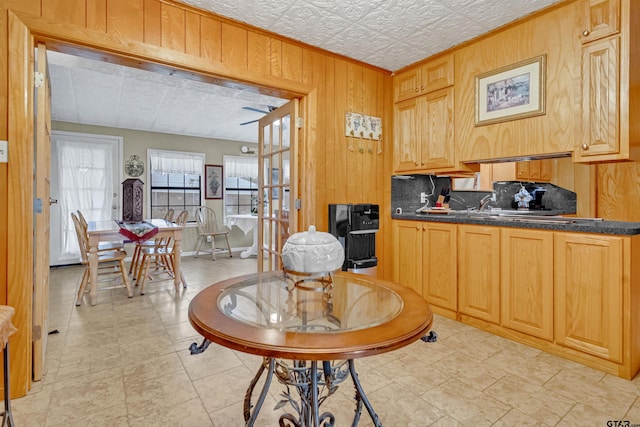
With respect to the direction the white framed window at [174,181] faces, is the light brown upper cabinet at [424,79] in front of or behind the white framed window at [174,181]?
in front

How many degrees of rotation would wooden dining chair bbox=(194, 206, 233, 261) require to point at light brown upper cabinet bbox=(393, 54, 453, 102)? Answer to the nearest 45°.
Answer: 0° — it already faces it

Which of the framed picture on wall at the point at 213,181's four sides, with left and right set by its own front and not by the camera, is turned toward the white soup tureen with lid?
front

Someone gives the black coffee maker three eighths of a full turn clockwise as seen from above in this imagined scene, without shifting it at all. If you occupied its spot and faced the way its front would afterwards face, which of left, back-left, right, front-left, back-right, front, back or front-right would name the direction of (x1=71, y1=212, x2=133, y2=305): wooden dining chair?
front

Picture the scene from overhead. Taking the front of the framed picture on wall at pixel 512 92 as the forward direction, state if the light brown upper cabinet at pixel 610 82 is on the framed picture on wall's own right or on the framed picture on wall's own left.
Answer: on the framed picture on wall's own left

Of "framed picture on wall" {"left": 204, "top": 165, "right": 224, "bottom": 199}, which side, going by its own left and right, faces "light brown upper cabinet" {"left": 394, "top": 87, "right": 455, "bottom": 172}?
front

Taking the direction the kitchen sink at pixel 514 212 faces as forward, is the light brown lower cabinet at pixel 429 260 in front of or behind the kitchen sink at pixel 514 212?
in front

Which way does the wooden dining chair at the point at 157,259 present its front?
to the viewer's left

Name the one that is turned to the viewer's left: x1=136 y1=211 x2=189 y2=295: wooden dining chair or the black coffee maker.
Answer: the wooden dining chair
